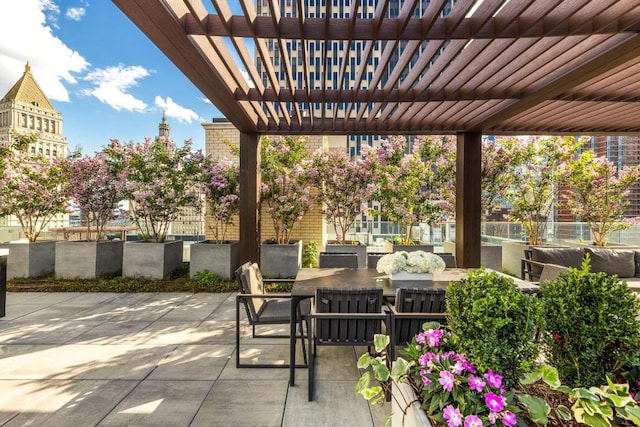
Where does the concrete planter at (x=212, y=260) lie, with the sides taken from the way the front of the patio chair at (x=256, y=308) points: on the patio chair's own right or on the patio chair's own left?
on the patio chair's own left

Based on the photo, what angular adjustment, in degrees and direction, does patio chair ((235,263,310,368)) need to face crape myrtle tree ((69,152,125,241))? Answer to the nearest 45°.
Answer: approximately 135° to its left

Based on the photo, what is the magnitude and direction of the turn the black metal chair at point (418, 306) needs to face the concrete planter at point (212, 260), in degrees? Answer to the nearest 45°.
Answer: approximately 45° to its left

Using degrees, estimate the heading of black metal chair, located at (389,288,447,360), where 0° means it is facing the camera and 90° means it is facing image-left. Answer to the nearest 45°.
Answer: approximately 180°

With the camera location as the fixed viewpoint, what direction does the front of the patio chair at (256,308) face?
facing to the right of the viewer

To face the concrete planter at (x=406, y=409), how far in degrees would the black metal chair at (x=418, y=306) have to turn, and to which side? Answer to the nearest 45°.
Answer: approximately 180°

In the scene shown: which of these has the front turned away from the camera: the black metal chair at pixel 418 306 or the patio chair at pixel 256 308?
the black metal chair

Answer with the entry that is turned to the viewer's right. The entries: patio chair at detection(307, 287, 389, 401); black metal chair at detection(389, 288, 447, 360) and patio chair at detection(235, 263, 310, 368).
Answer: patio chair at detection(235, 263, 310, 368)

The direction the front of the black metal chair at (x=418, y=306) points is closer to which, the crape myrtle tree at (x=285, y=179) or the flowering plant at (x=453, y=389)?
the crape myrtle tree

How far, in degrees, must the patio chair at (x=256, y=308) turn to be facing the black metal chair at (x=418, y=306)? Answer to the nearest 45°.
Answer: approximately 45° to its right

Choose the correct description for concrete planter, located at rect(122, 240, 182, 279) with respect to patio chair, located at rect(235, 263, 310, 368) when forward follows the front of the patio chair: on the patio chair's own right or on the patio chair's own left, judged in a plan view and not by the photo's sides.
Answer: on the patio chair's own left

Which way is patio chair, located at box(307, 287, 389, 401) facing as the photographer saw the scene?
facing away from the viewer

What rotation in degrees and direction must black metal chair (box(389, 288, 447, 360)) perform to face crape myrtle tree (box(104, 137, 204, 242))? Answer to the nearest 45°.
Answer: approximately 45° to its left

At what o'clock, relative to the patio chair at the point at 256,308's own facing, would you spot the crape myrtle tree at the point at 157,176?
The crape myrtle tree is roughly at 8 o'clock from the patio chair.
